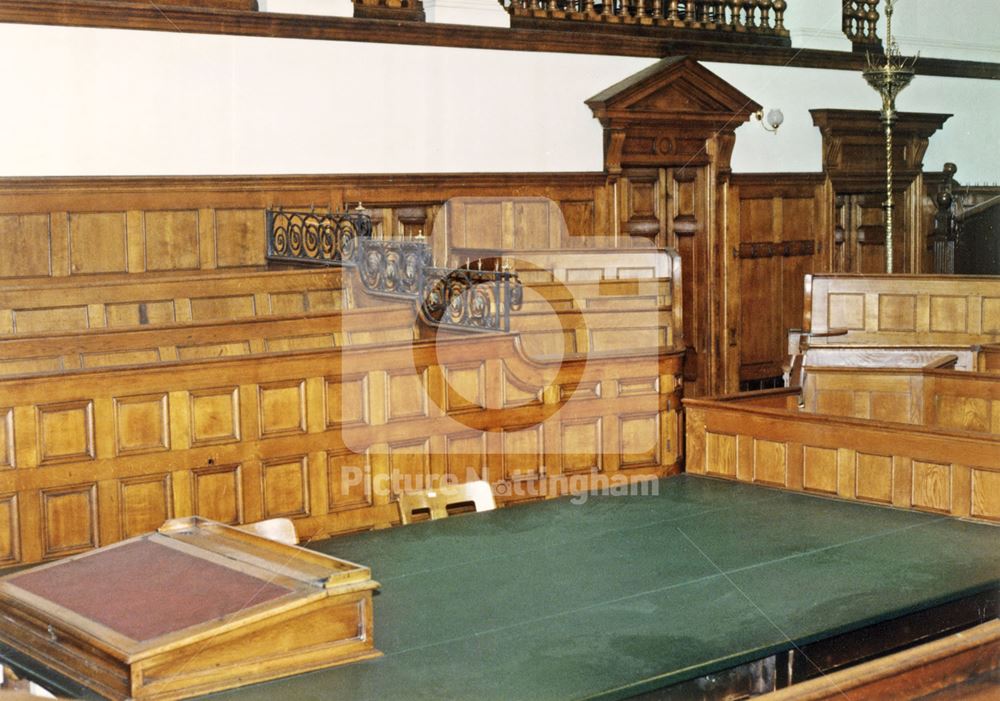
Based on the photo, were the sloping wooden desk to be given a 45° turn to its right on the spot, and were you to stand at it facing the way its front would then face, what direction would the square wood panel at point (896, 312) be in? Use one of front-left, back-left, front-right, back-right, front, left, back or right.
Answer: back-right

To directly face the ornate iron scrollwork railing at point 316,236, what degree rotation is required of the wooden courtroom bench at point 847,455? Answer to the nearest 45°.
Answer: approximately 90° to its right

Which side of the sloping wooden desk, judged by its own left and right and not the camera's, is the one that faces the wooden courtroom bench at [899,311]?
back

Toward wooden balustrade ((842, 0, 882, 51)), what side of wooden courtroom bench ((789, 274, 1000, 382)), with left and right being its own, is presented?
back

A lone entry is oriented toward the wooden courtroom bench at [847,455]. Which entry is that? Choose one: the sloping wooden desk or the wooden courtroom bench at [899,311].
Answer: the wooden courtroom bench at [899,311]

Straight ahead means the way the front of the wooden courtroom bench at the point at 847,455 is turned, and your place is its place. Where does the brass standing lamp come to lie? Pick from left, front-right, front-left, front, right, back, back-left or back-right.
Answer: back-right

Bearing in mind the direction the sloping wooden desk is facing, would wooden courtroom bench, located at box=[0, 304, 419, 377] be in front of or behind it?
behind

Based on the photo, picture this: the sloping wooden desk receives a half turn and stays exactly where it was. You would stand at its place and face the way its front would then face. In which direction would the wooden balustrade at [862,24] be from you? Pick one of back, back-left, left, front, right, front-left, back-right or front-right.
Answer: front

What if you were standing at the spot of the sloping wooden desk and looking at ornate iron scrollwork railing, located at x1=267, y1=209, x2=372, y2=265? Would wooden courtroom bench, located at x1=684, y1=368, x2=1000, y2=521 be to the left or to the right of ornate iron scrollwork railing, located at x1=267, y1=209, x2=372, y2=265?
right

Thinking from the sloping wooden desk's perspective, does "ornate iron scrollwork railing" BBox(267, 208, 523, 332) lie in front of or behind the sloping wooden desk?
behind

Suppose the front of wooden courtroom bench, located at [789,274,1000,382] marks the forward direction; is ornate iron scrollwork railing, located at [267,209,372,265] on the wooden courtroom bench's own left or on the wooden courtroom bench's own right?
on the wooden courtroom bench's own right

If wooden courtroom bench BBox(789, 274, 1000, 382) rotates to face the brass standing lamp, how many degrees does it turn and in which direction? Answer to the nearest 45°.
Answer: approximately 180°

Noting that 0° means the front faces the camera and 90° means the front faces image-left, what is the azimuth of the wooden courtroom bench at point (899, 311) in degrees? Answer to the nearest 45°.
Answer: approximately 0°
